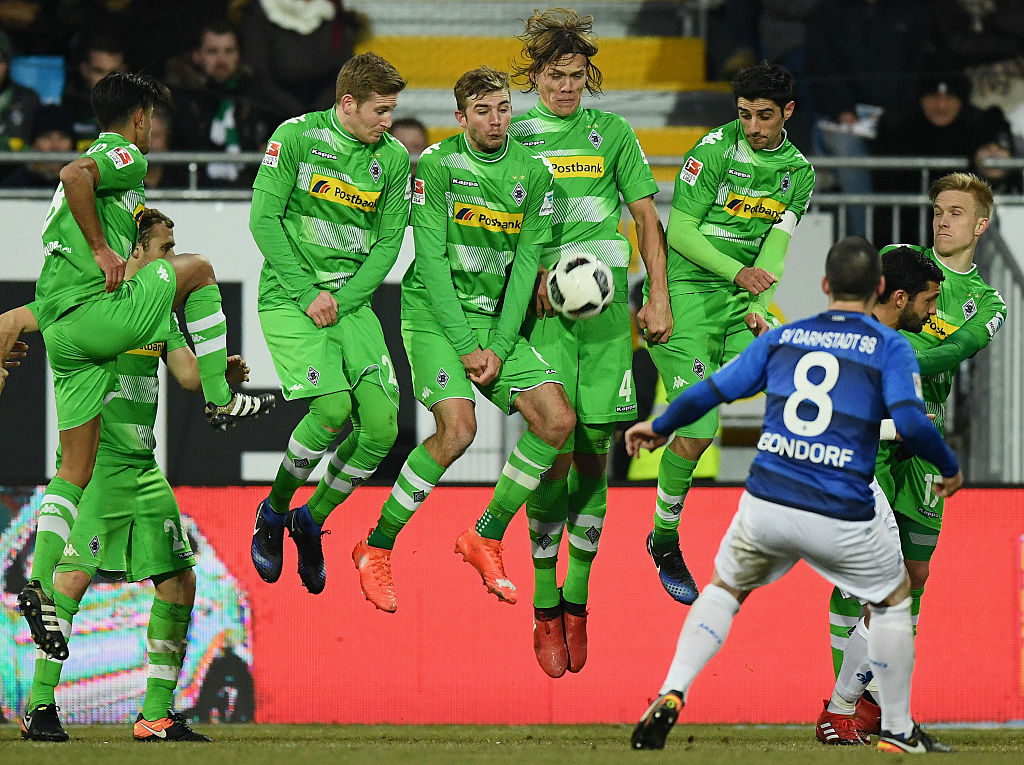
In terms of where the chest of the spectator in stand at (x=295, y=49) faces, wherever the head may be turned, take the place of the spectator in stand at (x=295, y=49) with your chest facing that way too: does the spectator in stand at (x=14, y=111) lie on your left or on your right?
on your right

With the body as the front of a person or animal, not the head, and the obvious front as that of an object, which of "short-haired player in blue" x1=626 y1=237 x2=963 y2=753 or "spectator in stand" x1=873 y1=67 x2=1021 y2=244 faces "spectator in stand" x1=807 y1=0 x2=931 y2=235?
the short-haired player in blue

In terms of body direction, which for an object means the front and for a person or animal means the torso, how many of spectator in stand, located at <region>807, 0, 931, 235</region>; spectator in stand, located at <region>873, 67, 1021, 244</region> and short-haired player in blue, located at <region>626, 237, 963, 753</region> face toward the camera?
2

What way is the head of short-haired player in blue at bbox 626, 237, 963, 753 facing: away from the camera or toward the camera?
away from the camera

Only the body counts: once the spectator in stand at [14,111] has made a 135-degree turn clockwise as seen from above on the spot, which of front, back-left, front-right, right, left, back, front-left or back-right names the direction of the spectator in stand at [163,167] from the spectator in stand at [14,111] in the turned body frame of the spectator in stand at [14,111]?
back

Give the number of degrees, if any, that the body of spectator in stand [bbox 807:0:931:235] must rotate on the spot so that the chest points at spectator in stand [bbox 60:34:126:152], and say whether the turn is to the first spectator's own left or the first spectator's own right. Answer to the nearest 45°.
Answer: approximately 90° to the first spectator's own right

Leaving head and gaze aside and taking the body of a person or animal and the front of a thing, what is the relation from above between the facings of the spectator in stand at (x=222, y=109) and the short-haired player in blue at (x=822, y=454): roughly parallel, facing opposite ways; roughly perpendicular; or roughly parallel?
roughly parallel, facing opposite ways

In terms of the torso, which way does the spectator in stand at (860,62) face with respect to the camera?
toward the camera

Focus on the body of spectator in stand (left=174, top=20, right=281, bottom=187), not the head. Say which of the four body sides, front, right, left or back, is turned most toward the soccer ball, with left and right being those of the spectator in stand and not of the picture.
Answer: front

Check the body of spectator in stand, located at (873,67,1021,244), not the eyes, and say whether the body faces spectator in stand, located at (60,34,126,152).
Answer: no

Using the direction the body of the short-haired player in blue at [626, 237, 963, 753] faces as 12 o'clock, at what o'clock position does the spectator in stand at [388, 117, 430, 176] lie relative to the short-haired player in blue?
The spectator in stand is roughly at 11 o'clock from the short-haired player in blue.

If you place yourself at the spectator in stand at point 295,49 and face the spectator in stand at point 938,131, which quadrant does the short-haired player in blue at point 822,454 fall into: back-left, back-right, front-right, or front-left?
front-right

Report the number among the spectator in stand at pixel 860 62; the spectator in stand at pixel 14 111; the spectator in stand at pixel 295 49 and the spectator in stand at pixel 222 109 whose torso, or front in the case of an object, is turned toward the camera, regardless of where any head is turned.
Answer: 4

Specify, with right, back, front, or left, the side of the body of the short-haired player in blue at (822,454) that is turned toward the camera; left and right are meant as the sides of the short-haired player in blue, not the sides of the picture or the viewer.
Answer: back

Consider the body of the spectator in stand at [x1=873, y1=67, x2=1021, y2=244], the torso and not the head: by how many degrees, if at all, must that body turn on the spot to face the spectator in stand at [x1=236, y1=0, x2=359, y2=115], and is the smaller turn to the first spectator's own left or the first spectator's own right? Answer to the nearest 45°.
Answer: approximately 90° to the first spectator's own right

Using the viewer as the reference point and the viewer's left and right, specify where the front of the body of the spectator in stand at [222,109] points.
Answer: facing the viewer

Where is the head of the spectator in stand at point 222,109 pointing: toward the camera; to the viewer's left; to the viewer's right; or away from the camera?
toward the camera

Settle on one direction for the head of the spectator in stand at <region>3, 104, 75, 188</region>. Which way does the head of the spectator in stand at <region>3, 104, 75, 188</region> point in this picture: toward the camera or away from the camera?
toward the camera

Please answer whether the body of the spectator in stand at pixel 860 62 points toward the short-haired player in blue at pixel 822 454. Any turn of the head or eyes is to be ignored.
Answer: yes

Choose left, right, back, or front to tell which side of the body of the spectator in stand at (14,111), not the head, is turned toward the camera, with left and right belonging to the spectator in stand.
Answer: front
